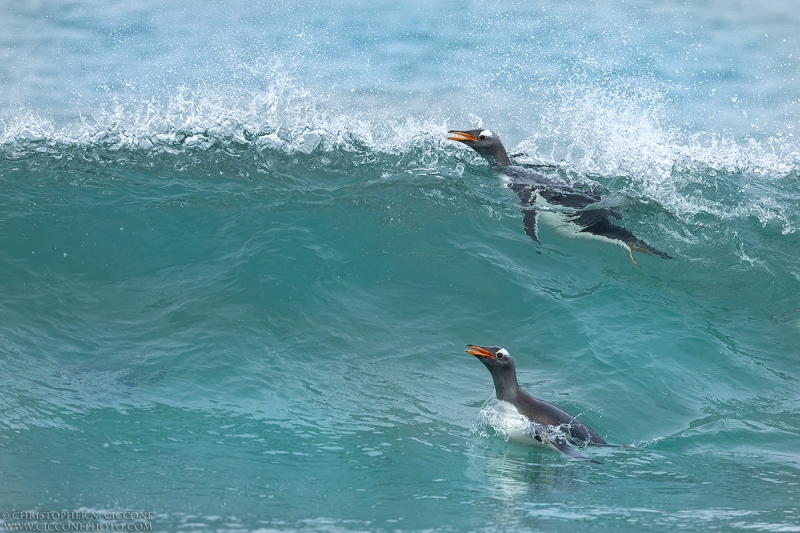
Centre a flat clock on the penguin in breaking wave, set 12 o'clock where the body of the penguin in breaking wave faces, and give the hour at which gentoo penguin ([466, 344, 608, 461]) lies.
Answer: The gentoo penguin is roughly at 9 o'clock from the penguin in breaking wave.

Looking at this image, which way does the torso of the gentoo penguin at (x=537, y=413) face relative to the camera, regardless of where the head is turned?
to the viewer's left

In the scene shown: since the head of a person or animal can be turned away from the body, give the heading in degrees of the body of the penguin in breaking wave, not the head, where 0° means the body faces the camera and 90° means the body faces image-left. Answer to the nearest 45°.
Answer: approximately 90°

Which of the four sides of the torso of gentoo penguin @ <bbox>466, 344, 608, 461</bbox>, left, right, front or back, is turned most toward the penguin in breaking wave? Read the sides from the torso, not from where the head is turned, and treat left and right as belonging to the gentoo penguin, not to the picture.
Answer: right

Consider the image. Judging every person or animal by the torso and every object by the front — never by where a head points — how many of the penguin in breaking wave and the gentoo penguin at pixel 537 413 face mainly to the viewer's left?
2
